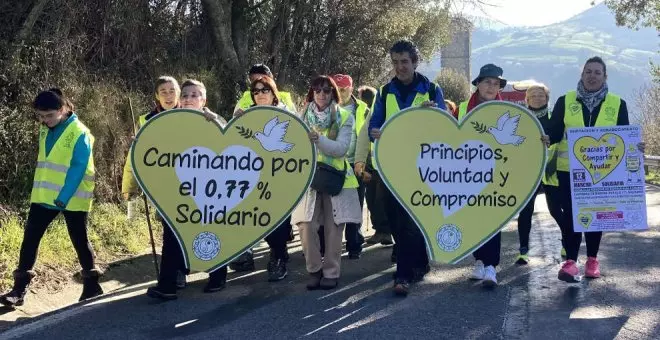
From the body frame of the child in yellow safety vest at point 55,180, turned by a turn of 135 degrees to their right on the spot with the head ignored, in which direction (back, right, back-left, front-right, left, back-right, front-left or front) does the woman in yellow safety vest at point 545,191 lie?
right

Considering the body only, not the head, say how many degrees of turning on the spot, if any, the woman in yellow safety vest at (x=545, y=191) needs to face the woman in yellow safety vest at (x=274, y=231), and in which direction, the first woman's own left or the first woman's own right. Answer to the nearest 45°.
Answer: approximately 45° to the first woman's own right

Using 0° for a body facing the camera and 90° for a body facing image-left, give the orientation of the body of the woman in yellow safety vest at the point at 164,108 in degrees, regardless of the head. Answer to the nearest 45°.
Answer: approximately 0°

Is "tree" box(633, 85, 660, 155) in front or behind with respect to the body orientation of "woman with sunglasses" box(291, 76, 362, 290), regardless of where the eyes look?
behind

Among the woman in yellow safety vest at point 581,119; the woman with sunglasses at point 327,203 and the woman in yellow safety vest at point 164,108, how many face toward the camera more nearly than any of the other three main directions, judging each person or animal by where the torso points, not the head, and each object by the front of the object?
3

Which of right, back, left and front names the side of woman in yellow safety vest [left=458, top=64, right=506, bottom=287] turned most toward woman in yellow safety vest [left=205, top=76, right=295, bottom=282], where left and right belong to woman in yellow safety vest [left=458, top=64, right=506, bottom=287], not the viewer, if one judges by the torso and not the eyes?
right

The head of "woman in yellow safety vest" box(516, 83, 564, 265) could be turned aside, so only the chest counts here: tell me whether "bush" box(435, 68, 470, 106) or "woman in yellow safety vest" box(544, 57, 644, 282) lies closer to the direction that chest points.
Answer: the woman in yellow safety vest

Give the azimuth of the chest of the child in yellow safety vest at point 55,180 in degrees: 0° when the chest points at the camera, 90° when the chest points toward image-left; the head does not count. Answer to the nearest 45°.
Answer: approximately 45°
